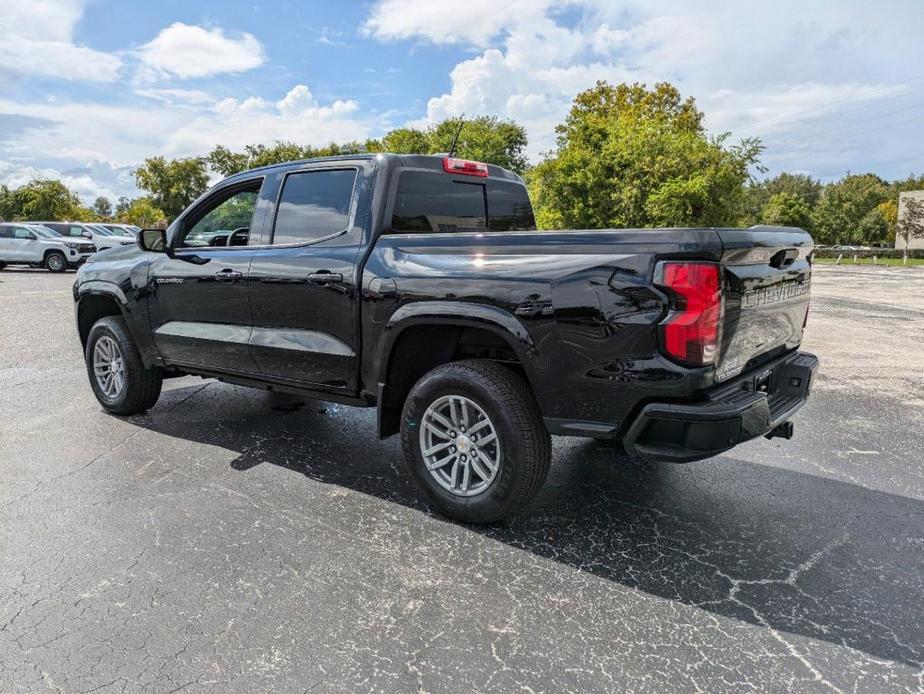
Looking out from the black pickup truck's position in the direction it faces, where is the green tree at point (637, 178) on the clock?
The green tree is roughly at 2 o'clock from the black pickup truck.

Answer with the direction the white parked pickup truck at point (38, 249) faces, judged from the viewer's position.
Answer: facing the viewer and to the right of the viewer

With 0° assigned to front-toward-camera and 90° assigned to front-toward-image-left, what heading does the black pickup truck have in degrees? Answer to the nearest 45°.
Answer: approximately 135°

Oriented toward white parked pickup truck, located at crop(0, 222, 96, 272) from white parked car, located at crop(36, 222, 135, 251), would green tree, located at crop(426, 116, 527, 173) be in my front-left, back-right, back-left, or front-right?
back-left

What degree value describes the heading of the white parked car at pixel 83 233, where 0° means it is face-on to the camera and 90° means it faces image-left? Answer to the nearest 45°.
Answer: approximately 315°

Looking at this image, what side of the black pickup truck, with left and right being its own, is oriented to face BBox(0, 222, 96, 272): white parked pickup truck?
front

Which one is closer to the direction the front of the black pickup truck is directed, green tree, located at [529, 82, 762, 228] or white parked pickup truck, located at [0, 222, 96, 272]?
the white parked pickup truck

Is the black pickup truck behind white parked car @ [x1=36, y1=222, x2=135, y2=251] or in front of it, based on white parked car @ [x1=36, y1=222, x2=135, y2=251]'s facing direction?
in front

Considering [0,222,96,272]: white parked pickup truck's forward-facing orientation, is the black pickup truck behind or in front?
in front

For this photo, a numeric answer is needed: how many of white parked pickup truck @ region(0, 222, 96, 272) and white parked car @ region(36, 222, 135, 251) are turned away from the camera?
0
